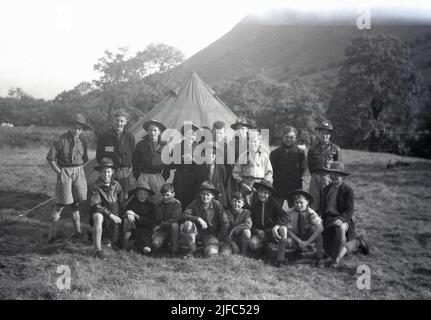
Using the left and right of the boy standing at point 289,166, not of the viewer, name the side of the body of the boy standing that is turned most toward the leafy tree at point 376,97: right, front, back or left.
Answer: back

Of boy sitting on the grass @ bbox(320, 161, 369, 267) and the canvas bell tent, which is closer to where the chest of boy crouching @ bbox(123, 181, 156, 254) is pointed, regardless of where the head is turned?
the boy sitting on the grass

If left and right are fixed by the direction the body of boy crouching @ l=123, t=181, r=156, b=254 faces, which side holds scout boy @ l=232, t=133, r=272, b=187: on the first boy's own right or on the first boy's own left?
on the first boy's own left

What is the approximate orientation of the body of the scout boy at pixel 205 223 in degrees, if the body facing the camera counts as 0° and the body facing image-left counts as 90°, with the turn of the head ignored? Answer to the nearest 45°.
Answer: approximately 0°

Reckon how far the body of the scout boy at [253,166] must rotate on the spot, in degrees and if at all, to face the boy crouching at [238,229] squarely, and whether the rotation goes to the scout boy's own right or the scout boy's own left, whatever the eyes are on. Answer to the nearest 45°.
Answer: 0° — they already face them

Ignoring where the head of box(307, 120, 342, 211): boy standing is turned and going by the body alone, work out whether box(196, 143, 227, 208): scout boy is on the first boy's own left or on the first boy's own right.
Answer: on the first boy's own right

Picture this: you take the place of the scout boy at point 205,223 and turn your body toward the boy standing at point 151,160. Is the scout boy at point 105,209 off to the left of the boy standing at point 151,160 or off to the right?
left

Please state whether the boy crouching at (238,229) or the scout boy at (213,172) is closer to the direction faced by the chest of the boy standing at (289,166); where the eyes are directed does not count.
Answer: the boy crouching
